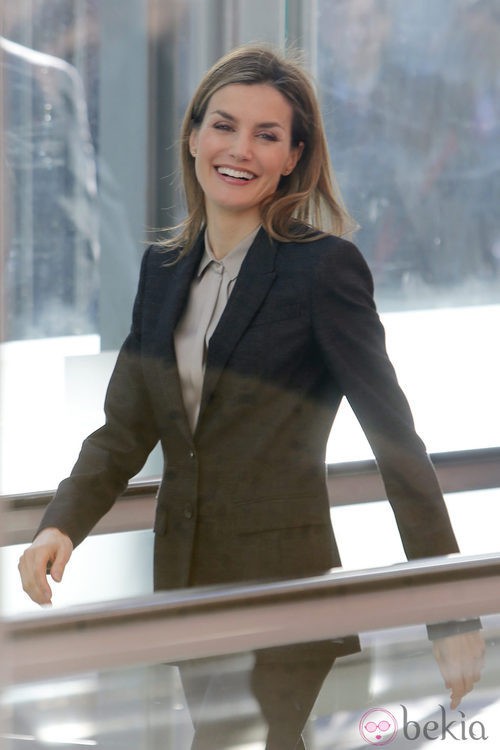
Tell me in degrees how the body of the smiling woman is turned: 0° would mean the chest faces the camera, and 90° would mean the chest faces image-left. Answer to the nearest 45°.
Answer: approximately 45°
